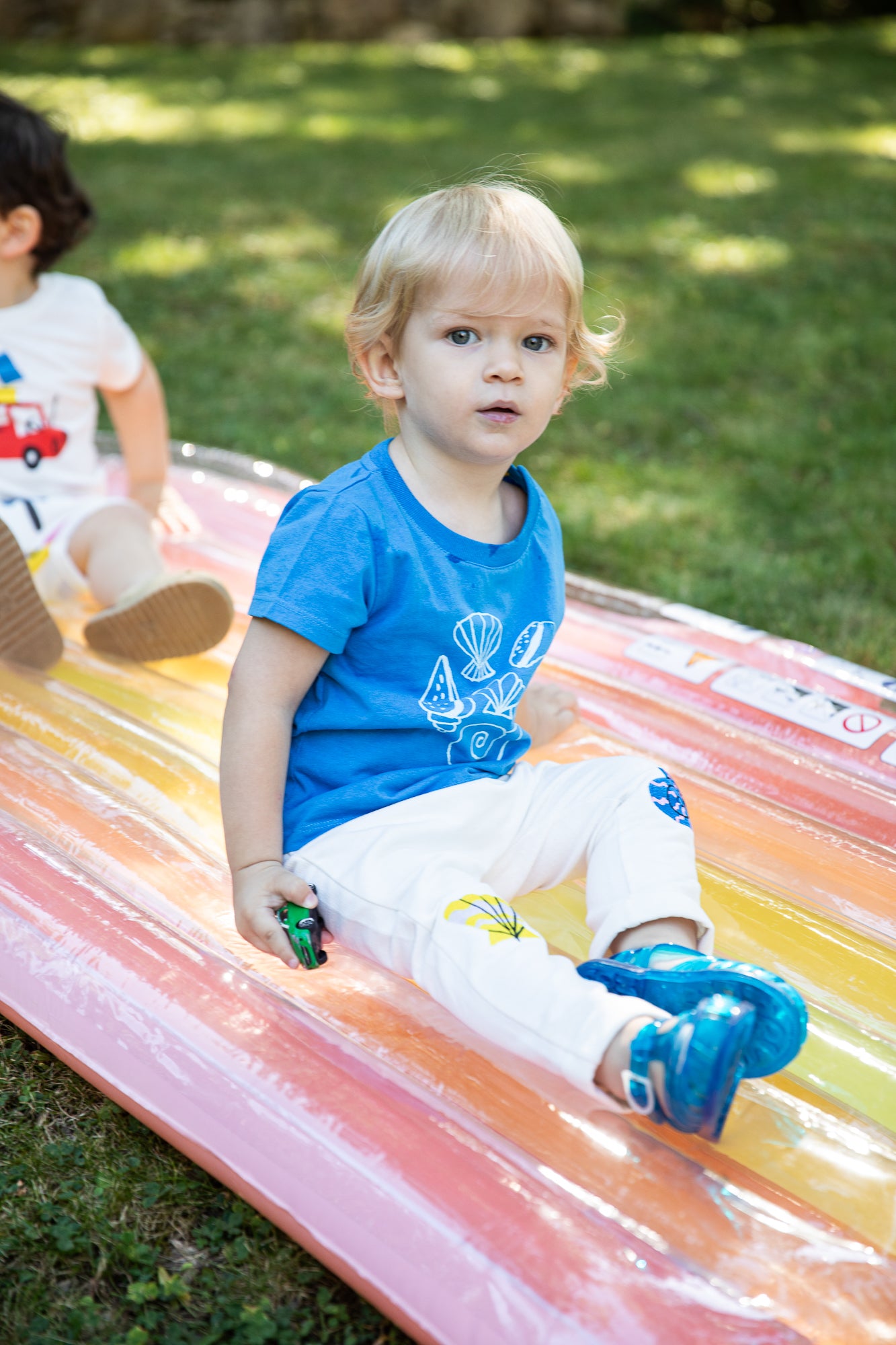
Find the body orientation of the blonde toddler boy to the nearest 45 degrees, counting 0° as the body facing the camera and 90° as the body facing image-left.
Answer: approximately 315°
